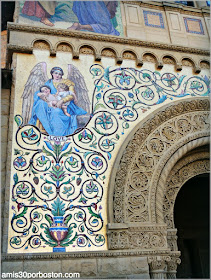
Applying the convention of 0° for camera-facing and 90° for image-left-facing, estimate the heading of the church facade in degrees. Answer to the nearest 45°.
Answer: approximately 0°
